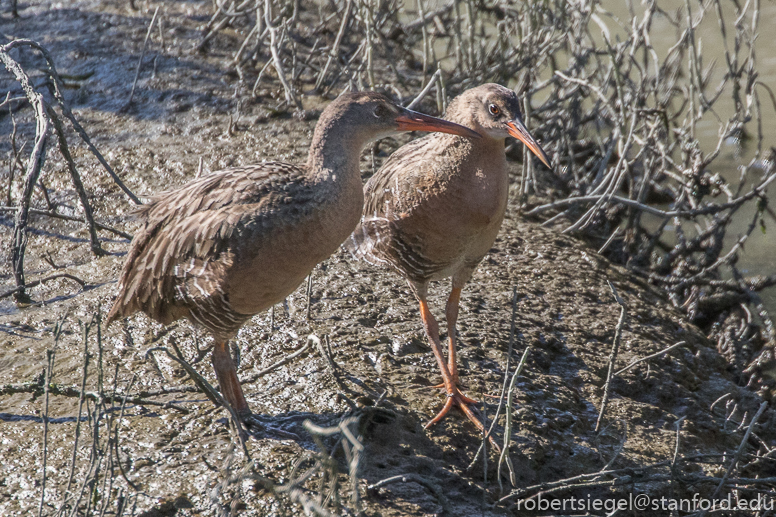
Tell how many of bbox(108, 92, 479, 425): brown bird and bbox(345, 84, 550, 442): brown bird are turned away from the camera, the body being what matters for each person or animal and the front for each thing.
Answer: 0

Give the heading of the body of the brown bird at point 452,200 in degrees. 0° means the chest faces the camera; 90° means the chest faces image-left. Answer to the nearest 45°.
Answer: approximately 315°

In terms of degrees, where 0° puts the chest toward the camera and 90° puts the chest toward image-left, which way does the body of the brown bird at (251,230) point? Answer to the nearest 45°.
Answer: approximately 270°

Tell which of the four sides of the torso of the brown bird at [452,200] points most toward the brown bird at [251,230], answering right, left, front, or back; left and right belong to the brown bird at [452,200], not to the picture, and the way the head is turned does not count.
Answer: right
